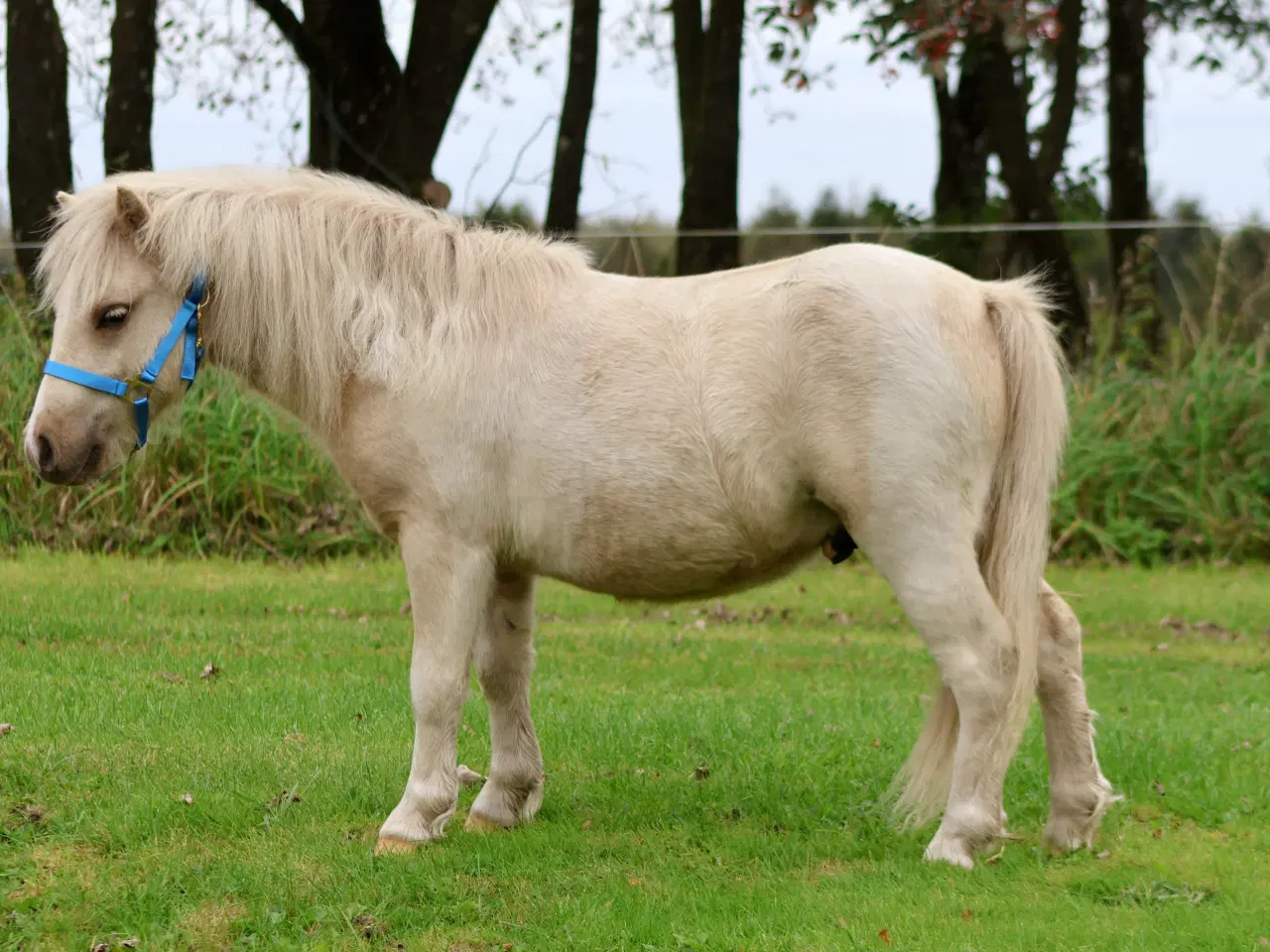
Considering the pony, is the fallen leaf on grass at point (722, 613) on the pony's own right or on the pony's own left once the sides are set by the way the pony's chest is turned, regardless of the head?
on the pony's own right

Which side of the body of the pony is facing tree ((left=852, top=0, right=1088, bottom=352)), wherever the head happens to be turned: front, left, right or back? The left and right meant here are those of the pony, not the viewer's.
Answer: right

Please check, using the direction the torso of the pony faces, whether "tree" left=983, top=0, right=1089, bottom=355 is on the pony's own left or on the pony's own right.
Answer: on the pony's own right

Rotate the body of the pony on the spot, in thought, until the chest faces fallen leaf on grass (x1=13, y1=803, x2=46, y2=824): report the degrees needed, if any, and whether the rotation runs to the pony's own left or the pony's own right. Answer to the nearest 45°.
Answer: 0° — it already faces it

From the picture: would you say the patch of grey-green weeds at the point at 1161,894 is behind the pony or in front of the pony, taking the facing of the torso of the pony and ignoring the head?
behind

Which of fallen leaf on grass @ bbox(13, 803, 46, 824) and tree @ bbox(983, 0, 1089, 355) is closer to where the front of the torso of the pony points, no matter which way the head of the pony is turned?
the fallen leaf on grass

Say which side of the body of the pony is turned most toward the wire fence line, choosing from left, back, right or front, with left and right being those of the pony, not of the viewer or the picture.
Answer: right

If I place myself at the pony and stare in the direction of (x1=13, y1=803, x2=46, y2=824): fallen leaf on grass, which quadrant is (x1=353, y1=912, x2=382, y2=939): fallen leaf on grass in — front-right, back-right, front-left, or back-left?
front-left

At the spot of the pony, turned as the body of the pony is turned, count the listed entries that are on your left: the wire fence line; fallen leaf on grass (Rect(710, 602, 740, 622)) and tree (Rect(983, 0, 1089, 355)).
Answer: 0

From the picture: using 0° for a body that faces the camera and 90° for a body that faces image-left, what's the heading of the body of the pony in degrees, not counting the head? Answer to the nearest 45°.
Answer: approximately 90°
